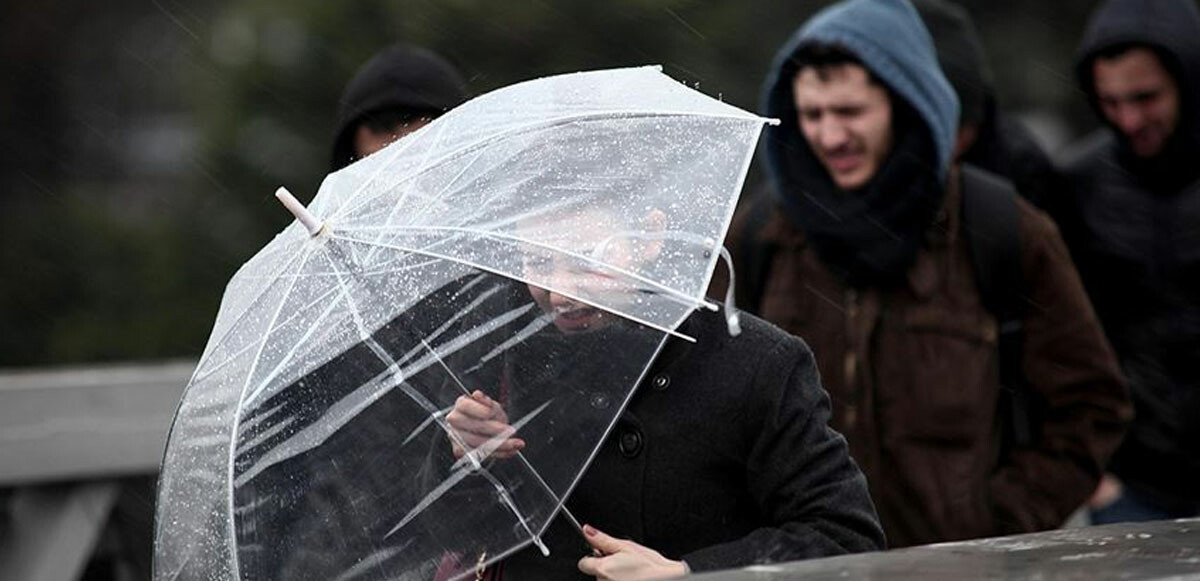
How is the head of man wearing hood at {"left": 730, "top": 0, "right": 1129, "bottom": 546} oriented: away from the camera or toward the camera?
toward the camera

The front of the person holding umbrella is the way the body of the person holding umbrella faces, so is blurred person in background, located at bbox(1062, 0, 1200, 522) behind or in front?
behind

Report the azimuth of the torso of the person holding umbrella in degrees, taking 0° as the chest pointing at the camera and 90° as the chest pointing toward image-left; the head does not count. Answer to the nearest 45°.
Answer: approximately 45°

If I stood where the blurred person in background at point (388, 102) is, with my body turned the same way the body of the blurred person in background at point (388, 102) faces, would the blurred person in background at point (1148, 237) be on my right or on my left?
on my left

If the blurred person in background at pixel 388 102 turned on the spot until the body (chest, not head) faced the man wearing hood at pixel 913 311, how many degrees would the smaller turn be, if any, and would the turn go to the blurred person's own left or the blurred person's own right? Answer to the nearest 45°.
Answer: approximately 90° to the blurred person's own left

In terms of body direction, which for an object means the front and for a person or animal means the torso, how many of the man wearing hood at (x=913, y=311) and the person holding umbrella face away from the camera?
0

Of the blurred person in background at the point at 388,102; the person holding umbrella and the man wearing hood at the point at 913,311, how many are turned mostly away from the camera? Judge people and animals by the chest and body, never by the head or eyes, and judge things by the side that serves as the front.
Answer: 0

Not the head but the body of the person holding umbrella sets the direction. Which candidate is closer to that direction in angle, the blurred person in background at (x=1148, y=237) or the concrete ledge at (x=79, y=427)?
the concrete ledge

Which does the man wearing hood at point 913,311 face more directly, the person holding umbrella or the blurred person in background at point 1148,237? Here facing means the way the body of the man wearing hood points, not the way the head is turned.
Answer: the person holding umbrella

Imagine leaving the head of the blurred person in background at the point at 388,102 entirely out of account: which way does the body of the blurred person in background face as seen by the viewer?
toward the camera

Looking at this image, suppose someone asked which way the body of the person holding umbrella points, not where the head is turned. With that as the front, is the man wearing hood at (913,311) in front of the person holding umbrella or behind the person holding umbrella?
behind

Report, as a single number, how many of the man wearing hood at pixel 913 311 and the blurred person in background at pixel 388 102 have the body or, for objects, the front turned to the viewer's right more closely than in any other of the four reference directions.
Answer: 0
